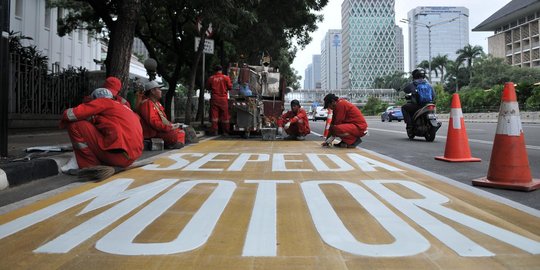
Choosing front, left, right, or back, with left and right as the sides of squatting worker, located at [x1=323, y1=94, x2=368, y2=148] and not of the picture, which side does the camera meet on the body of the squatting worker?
left

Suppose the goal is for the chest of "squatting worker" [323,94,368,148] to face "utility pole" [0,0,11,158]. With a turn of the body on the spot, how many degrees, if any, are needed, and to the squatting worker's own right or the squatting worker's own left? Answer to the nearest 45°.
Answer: approximately 45° to the squatting worker's own left

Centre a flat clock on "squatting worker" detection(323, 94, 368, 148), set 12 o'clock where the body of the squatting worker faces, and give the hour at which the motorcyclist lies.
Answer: The motorcyclist is roughly at 4 o'clock from the squatting worker.

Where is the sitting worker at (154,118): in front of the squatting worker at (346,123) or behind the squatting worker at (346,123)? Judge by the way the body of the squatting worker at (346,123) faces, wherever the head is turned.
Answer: in front

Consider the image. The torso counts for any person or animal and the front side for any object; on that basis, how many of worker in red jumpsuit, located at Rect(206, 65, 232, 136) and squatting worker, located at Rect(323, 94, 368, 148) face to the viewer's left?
1

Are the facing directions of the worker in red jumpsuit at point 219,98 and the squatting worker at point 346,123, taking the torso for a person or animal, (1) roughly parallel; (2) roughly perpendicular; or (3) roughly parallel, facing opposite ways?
roughly perpendicular
